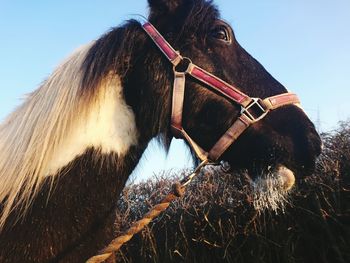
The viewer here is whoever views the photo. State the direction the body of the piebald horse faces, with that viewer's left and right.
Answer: facing to the right of the viewer
